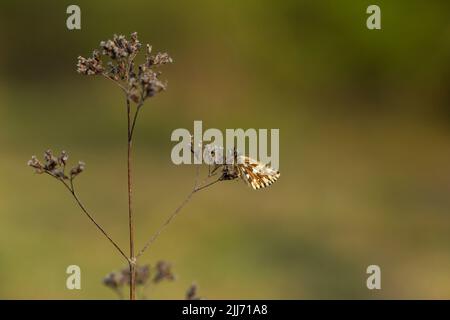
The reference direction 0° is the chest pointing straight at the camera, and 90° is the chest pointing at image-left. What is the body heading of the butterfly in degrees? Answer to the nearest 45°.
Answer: approximately 90°
